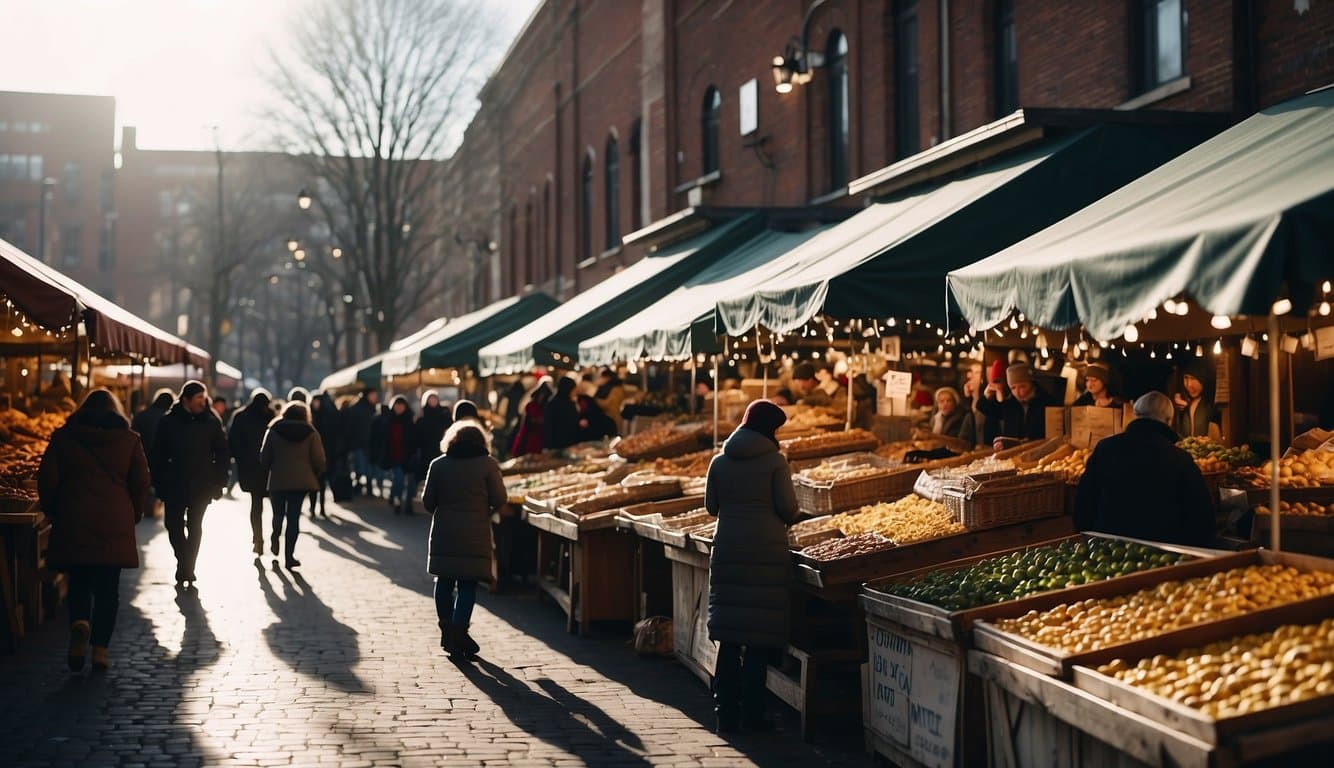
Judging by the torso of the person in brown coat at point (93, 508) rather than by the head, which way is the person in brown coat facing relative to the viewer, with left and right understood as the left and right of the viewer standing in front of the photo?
facing away from the viewer

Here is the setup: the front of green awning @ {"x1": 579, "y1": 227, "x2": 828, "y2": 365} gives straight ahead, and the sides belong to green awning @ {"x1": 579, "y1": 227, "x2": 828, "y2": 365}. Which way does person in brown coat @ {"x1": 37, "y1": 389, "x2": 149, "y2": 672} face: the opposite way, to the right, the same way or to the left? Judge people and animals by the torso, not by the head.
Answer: to the right

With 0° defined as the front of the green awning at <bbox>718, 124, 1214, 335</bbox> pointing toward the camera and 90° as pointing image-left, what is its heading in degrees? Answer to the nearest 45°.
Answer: approximately 45°

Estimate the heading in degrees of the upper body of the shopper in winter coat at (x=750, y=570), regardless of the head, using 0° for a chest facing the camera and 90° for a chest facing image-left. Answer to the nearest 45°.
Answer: approximately 225°

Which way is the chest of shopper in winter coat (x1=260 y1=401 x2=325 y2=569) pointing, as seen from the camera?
away from the camera

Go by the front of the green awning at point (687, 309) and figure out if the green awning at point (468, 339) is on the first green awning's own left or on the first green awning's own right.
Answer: on the first green awning's own right

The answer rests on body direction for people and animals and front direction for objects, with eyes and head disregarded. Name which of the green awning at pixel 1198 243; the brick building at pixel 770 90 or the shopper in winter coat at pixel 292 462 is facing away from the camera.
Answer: the shopper in winter coat

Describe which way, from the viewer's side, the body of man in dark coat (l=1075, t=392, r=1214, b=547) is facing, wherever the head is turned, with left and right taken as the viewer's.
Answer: facing away from the viewer

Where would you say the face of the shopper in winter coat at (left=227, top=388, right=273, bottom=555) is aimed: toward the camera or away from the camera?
away from the camera
